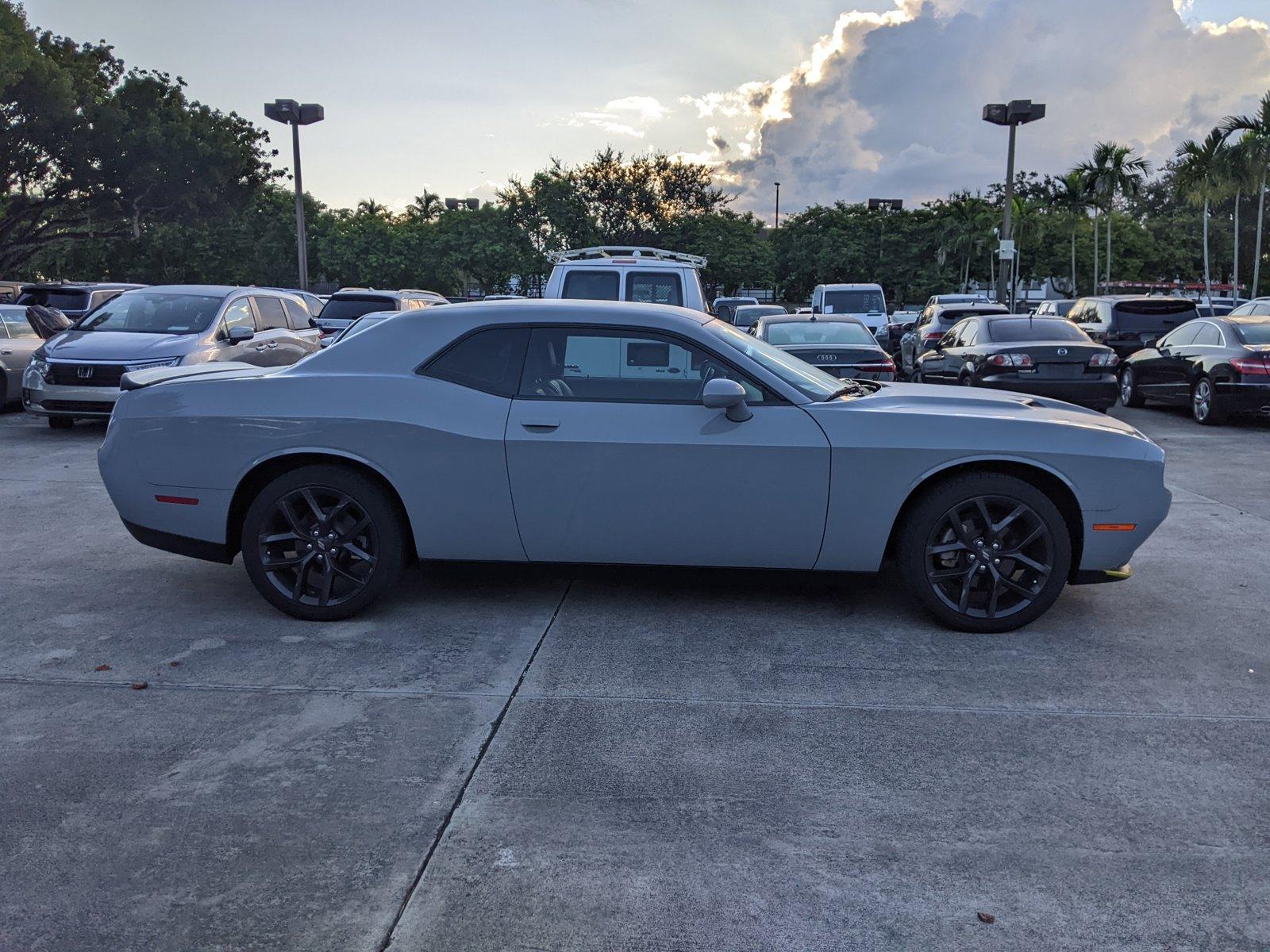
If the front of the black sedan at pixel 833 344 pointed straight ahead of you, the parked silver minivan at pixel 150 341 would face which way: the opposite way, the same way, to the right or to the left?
the opposite way

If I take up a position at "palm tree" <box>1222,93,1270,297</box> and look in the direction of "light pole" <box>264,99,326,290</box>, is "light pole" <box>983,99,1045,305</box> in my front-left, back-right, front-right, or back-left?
front-left

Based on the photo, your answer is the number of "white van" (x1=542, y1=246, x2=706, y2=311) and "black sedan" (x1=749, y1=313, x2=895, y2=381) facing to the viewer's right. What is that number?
0

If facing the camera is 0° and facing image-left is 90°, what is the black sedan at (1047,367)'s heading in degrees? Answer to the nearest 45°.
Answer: approximately 135°

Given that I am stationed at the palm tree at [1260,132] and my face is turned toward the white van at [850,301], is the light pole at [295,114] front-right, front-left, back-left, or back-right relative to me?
front-right

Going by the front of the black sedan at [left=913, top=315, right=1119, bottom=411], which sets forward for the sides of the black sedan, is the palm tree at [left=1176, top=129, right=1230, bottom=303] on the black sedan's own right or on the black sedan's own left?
on the black sedan's own right

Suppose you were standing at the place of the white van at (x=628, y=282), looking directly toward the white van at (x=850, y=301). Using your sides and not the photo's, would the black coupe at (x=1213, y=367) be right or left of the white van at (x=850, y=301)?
right

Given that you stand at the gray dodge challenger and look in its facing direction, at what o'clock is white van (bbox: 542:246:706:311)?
The white van is roughly at 9 o'clock from the gray dodge challenger.

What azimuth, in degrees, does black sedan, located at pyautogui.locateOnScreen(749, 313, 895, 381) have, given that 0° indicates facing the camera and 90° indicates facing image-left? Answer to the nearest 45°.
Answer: approximately 180°

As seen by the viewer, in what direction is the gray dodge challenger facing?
to the viewer's right

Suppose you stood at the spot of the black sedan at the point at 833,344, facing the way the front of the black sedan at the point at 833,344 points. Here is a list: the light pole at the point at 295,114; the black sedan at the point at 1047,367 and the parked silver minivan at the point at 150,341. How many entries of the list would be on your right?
1

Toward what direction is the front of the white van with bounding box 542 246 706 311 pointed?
away from the camera

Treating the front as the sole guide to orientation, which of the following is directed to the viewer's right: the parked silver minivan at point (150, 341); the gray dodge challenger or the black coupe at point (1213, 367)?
the gray dodge challenger

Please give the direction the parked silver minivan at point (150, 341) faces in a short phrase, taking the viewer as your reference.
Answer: facing the viewer and to the left of the viewer

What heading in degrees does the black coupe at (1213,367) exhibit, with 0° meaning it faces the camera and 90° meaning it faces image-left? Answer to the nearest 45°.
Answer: approximately 135°
